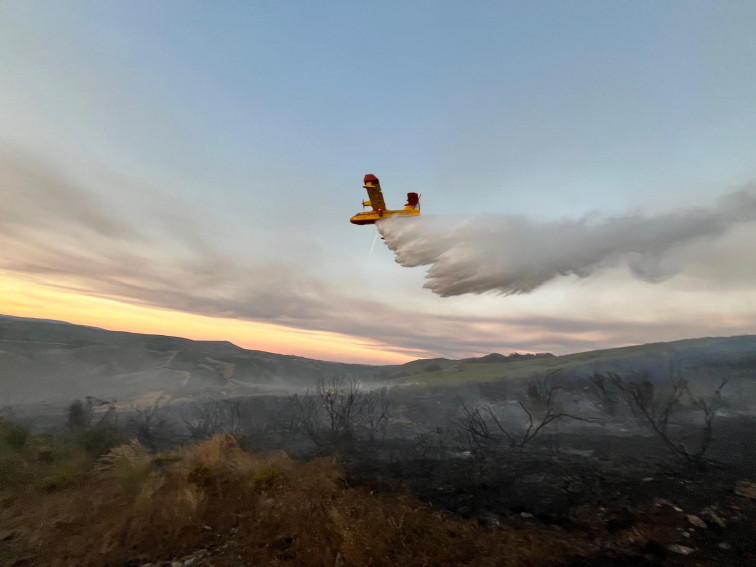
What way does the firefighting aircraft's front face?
to the viewer's left

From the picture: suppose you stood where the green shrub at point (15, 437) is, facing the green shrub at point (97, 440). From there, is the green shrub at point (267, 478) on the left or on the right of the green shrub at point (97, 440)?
right
